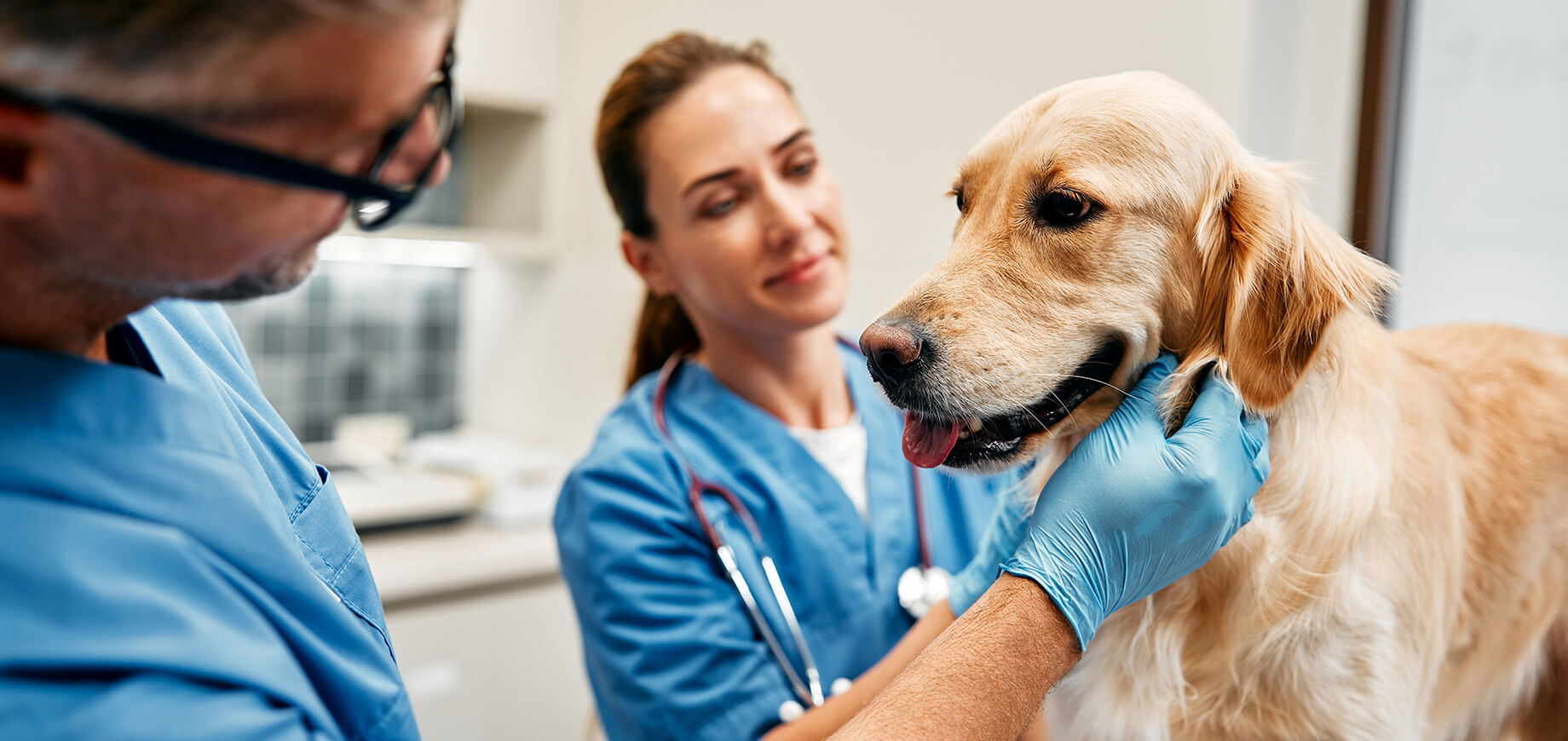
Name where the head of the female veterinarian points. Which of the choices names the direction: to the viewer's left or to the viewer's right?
to the viewer's right

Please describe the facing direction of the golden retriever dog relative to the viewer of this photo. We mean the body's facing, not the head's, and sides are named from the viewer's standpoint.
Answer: facing the viewer and to the left of the viewer

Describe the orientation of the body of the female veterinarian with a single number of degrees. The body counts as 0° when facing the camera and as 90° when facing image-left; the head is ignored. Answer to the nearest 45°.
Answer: approximately 315°

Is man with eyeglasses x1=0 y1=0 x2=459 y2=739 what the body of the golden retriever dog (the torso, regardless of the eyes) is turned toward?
yes
